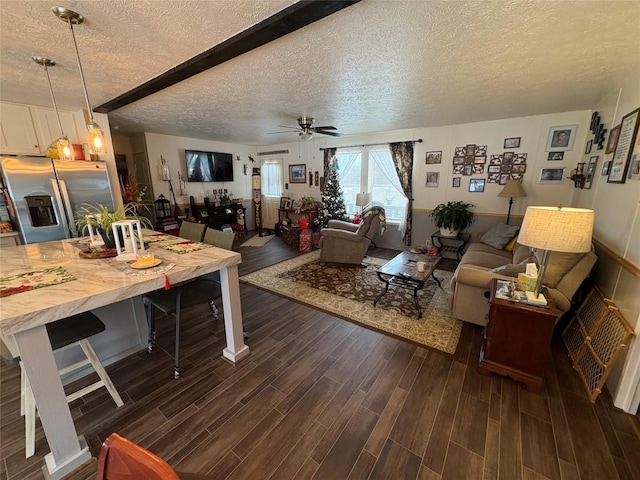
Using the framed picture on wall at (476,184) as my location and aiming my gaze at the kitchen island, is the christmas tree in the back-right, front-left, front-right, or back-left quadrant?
front-right

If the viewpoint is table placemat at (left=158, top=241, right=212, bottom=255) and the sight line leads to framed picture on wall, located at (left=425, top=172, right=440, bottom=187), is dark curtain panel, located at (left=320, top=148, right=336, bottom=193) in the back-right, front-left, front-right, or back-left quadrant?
front-left

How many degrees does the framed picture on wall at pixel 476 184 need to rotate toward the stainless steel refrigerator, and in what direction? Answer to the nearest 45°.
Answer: approximately 45° to its right

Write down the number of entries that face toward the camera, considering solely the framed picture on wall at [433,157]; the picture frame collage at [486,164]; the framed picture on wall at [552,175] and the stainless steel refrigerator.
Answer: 4

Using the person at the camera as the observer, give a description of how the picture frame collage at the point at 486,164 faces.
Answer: facing the viewer

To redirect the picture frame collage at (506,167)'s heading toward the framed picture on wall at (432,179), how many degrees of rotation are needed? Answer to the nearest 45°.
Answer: approximately 90° to its right

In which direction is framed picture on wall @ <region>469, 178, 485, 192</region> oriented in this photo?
toward the camera

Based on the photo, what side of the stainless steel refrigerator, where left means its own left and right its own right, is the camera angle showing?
front

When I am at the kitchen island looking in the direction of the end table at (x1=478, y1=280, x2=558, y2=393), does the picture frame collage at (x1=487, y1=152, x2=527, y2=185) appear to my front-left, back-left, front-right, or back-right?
front-left

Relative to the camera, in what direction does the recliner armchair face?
facing to the left of the viewer

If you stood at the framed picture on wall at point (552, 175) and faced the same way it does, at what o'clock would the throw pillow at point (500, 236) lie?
The throw pillow is roughly at 1 o'clock from the framed picture on wall.

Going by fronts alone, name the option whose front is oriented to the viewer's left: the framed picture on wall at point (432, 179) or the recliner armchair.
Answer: the recliner armchair

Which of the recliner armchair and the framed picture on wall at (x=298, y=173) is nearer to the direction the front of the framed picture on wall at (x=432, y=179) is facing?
the recliner armchair

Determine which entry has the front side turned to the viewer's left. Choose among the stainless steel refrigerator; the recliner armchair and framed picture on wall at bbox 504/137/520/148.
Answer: the recliner armchair

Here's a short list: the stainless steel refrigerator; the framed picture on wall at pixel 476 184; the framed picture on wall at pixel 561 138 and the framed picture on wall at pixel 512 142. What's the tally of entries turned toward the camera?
4

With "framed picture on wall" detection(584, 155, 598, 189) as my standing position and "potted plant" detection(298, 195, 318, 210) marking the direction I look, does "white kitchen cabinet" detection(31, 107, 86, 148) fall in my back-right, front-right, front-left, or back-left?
front-left

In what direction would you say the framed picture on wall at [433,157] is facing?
toward the camera
